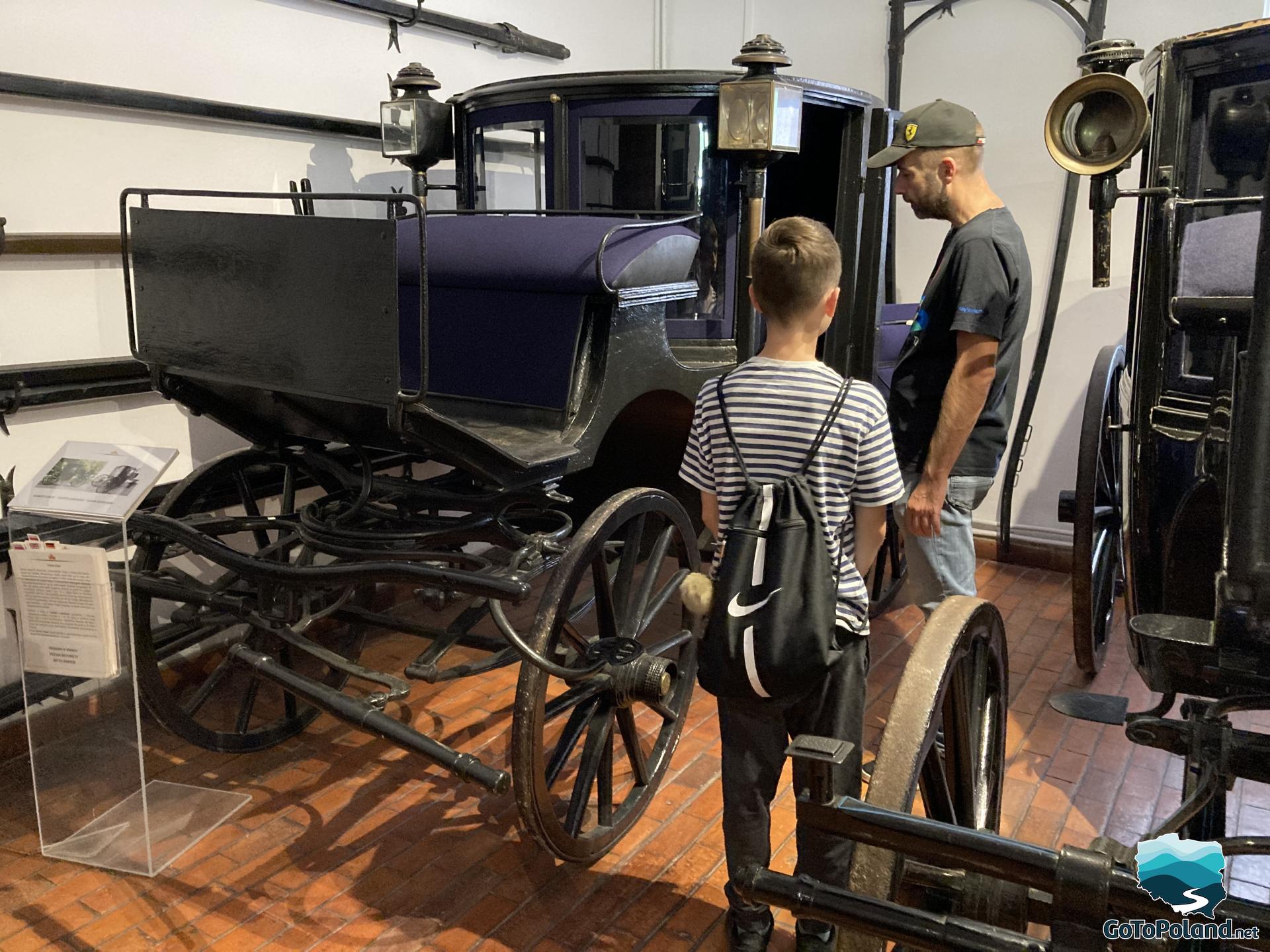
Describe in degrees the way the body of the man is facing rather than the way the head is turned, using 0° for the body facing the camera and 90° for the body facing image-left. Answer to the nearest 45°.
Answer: approximately 90°

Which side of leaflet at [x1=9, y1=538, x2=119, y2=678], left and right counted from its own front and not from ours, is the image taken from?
front

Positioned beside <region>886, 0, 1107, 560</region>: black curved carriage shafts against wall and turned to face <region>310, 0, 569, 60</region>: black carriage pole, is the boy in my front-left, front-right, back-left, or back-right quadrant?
front-left

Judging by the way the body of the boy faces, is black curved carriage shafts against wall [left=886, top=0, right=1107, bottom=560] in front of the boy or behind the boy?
in front

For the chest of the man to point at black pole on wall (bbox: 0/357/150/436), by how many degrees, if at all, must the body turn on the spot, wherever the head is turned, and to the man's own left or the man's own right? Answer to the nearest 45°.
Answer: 0° — they already face it

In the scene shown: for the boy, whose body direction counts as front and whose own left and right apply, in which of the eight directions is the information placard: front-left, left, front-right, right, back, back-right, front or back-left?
left

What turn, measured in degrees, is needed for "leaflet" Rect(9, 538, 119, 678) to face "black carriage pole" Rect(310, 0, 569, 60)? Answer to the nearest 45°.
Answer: approximately 135° to its left

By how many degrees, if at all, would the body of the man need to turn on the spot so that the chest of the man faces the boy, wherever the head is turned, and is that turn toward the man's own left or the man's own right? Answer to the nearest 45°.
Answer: approximately 90° to the man's own left

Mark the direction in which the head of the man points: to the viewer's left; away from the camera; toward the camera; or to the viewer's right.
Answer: to the viewer's left

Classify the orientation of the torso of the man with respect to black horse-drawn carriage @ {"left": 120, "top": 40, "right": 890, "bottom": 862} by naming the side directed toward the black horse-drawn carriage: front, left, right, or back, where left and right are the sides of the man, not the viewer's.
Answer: front

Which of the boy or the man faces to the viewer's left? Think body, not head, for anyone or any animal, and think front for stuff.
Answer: the man

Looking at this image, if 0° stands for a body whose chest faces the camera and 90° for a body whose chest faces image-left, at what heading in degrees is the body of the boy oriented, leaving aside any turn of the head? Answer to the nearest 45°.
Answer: approximately 180°

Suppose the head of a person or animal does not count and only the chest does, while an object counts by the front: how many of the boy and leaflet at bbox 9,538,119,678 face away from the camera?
1

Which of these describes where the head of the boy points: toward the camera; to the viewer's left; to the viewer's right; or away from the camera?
away from the camera

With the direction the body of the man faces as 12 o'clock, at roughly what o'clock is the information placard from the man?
The information placard is roughly at 11 o'clock from the man.

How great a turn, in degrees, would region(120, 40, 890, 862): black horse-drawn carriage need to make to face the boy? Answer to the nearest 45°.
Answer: approximately 90° to its left
